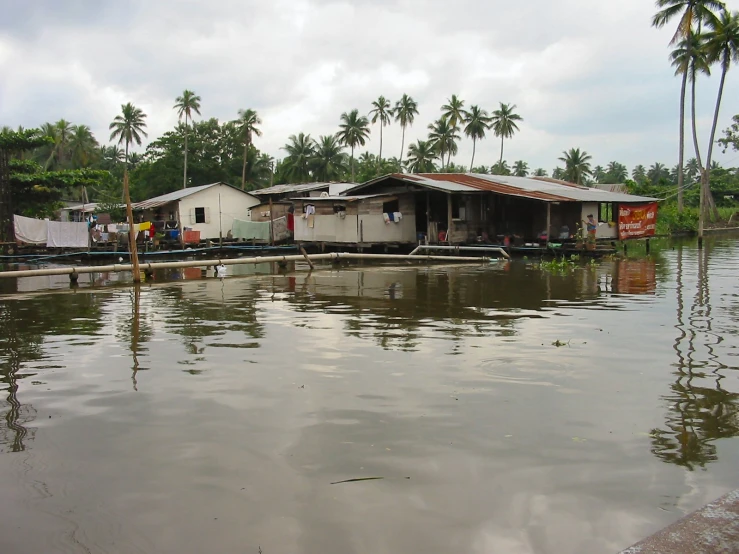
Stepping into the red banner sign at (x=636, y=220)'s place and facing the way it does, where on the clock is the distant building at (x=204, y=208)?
The distant building is roughly at 3 o'clock from the red banner sign.

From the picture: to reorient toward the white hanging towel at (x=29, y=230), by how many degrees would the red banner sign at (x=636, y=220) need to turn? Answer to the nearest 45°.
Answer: approximately 45° to its right

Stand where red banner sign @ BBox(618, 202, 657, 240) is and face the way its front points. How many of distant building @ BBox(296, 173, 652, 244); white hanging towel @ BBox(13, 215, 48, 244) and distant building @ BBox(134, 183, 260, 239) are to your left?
0

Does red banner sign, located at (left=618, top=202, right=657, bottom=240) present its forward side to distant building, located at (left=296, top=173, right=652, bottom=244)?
no

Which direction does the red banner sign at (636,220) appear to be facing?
toward the camera

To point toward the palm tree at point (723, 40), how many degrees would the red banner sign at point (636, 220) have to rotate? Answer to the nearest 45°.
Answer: approximately 180°

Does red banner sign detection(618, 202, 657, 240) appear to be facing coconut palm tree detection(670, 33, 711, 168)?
no

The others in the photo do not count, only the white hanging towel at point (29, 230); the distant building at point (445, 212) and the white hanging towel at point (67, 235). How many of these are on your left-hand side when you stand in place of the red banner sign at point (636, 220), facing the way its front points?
0

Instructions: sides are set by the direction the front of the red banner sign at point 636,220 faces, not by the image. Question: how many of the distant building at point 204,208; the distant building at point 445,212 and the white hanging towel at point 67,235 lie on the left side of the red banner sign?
0

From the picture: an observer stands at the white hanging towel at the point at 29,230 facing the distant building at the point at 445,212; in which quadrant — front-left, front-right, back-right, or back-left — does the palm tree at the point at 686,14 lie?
front-left

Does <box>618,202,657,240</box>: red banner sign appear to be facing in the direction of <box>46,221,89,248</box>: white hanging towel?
no

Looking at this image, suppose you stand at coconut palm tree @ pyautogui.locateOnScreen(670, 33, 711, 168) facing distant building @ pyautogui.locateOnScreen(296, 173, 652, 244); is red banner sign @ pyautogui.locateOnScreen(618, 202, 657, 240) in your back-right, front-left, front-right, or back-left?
front-left
